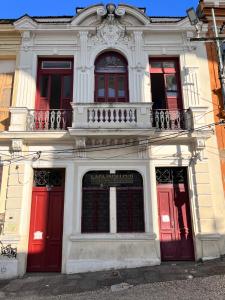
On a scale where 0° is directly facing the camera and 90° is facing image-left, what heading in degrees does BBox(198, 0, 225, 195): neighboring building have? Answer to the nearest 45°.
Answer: approximately 0°

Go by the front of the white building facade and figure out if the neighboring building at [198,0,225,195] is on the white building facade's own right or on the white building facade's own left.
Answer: on the white building facade's own left

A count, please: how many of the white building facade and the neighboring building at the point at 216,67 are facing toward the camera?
2

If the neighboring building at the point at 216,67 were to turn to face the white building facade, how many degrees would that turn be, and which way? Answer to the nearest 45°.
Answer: approximately 45° to its right
